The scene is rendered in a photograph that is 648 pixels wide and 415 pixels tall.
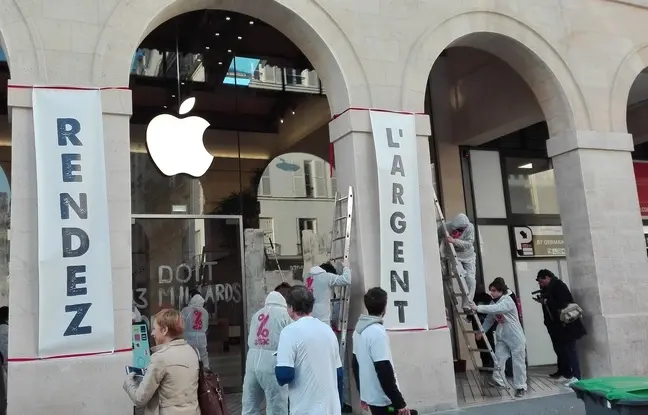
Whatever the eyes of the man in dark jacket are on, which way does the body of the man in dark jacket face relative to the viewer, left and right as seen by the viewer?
facing to the left of the viewer

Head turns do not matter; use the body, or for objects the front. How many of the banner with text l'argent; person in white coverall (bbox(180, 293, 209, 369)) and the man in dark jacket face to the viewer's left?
1

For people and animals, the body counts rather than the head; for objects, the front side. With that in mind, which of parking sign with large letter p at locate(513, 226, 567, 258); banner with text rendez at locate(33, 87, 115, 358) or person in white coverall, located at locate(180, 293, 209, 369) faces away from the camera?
the person in white coverall

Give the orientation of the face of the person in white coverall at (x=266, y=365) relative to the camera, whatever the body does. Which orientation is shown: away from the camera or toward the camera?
away from the camera

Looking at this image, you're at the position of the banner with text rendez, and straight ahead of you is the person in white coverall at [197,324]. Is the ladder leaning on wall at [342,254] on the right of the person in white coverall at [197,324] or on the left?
right

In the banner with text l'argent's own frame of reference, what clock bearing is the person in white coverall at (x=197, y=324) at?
The person in white coverall is roughly at 4 o'clock from the banner with text l'argent.

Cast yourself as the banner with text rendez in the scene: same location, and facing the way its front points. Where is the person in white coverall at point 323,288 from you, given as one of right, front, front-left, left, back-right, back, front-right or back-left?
left

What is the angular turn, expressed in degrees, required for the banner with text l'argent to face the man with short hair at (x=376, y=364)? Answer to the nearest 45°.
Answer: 0° — it already faces them

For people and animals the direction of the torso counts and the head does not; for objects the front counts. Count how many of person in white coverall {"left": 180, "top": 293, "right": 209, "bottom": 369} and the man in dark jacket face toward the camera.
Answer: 0

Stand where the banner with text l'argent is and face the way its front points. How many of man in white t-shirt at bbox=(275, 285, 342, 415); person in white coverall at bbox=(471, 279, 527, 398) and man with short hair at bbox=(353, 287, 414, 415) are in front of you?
2

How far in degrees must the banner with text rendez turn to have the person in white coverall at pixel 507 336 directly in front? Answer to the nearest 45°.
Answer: approximately 90° to its left

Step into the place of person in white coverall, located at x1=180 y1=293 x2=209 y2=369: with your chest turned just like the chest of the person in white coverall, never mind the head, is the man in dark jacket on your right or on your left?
on your right

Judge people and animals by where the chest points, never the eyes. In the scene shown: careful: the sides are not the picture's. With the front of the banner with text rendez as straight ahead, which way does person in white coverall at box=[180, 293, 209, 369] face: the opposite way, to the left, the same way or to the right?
the opposite way

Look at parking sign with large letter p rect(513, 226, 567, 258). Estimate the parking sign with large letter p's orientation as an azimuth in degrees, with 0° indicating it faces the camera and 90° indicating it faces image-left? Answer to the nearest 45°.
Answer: approximately 0°
